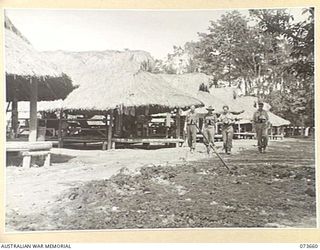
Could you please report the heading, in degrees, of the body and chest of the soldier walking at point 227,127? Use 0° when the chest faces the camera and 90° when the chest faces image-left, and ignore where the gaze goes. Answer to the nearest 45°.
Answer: approximately 0°

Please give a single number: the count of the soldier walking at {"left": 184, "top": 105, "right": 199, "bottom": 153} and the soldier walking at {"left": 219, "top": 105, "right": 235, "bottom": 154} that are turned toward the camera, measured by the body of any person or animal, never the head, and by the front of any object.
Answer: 2

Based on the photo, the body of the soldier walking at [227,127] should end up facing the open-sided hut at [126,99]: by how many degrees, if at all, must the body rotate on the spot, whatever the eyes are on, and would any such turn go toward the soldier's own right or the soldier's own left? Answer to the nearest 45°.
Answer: approximately 90° to the soldier's own right

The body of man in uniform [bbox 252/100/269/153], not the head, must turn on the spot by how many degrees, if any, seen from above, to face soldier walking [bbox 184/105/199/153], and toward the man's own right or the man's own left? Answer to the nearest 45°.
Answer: approximately 90° to the man's own right
